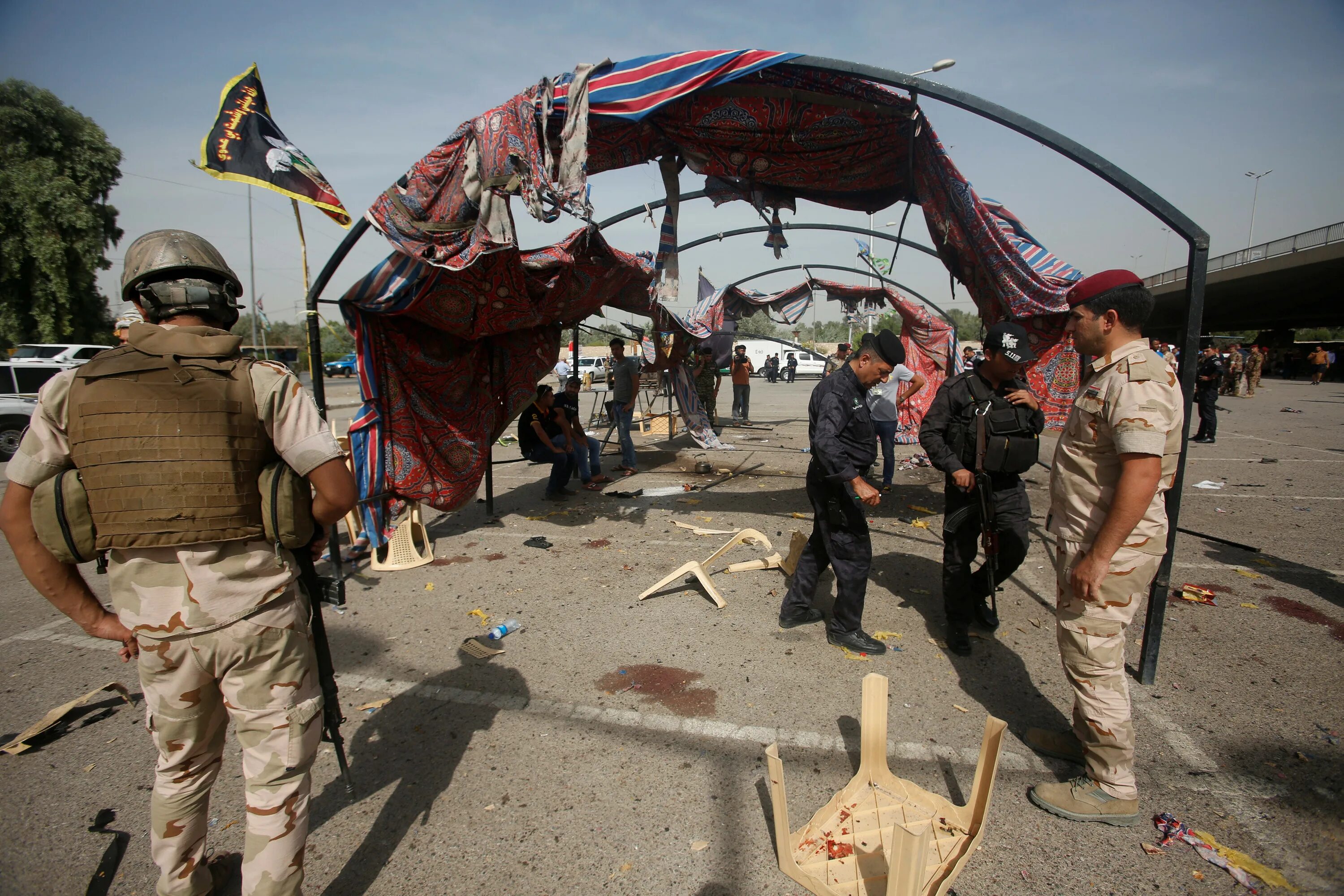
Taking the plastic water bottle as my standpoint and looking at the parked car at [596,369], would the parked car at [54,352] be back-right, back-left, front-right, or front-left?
front-left

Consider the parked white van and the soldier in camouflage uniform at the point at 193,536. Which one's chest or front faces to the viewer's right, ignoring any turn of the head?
the parked white van

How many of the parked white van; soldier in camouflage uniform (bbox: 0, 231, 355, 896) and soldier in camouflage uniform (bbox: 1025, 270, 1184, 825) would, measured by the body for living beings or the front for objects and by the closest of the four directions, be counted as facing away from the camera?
1

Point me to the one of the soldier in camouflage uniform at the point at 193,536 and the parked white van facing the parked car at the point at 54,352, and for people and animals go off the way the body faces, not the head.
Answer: the soldier in camouflage uniform

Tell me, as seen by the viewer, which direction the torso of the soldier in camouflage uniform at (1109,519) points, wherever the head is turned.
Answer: to the viewer's left

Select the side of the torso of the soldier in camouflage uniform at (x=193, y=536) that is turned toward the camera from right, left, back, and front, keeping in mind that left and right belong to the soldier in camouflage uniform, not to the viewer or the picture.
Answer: back

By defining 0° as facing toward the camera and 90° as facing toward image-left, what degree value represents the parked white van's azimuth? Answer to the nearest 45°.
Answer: approximately 270°

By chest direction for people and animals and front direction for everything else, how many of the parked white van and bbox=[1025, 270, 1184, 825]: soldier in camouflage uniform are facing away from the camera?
0

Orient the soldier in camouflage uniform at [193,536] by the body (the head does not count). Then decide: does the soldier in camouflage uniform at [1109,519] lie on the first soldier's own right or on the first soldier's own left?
on the first soldier's own right

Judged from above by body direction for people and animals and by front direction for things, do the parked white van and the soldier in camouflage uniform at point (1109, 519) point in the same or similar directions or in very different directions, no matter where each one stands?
very different directions

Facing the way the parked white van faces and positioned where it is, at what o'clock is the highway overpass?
The highway overpass is roughly at 1 o'clock from the parked white van.

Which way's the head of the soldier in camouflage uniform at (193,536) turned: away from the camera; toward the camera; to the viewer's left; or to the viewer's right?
away from the camera

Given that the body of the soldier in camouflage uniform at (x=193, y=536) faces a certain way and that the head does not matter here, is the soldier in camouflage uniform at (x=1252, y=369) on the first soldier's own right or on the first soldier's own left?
on the first soldier's own right

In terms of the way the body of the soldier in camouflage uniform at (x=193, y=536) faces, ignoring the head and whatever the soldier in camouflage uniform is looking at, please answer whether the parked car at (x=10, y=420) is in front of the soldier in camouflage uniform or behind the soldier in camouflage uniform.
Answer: in front

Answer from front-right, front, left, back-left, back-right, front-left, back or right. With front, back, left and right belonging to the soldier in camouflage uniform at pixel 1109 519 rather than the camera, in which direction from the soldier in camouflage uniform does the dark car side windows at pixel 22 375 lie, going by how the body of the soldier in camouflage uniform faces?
front

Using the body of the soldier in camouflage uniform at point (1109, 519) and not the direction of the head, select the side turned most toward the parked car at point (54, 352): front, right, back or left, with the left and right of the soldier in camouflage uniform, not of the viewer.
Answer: front

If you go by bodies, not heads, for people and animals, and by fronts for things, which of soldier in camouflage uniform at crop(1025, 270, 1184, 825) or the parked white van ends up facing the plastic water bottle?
the soldier in camouflage uniform
